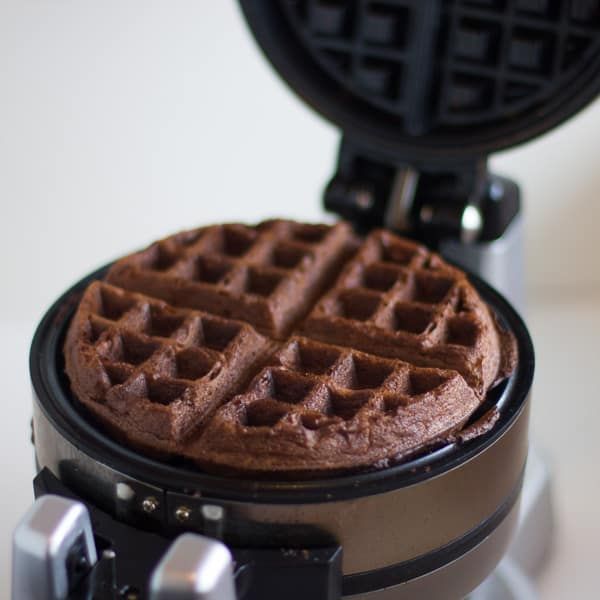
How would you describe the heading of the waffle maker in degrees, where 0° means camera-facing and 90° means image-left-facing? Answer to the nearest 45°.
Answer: approximately 45°
